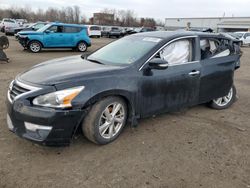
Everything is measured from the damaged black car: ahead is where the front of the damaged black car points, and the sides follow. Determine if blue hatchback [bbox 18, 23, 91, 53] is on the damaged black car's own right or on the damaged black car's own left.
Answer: on the damaged black car's own right

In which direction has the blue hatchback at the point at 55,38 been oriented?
to the viewer's left

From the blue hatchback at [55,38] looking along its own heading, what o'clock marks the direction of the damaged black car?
The damaged black car is roughly at 9 o'clock from the blue hatchback.

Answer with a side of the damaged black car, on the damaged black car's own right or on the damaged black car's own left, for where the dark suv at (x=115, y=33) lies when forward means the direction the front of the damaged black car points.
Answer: on the damaged black car's own right

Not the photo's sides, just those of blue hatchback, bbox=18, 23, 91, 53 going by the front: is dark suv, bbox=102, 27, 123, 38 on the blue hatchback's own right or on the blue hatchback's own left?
on the blue hatchback's own right
